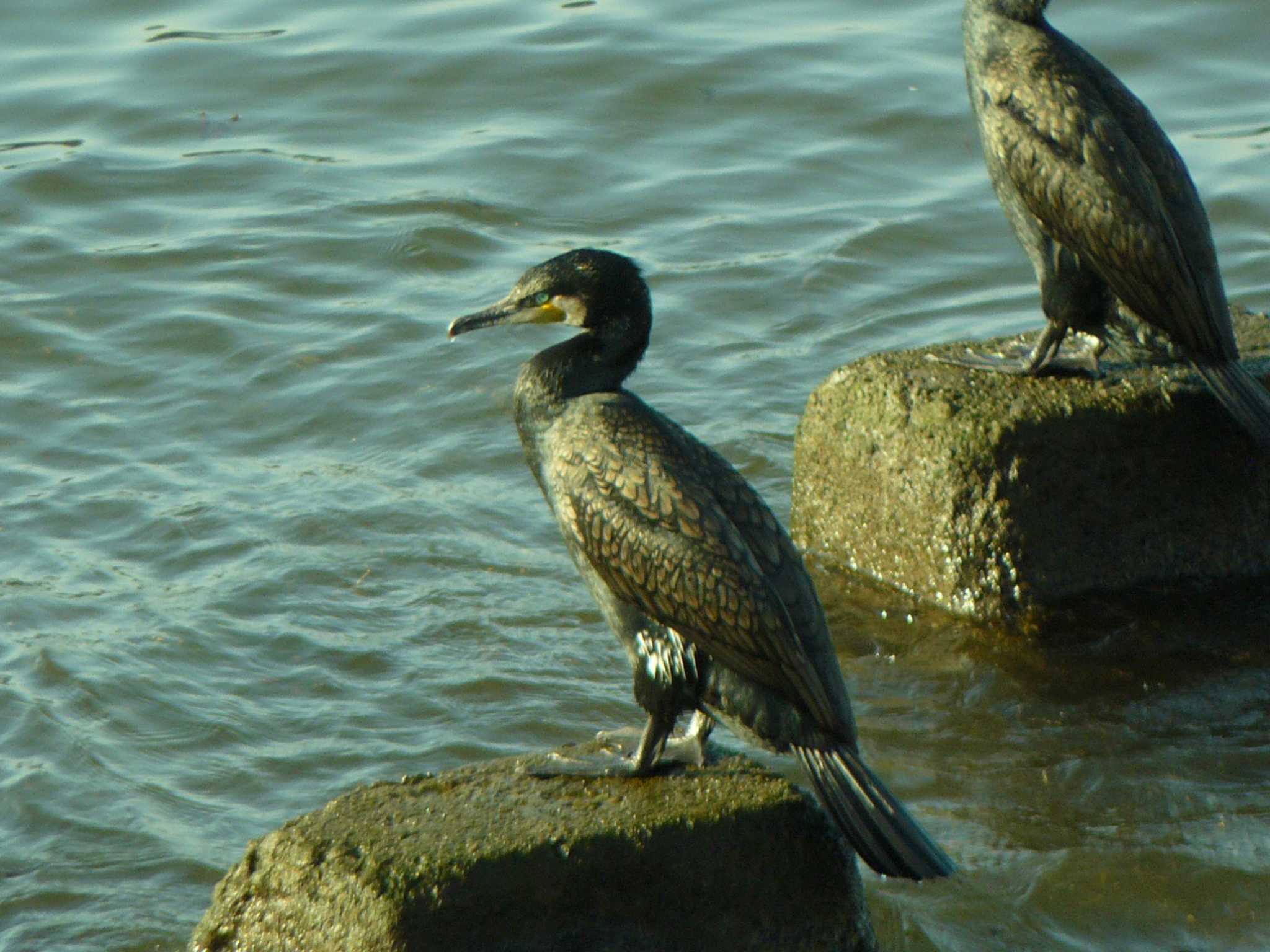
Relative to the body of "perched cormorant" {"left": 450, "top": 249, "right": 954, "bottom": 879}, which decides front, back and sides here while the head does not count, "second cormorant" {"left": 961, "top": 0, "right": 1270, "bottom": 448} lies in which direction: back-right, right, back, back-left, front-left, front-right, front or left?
back-right

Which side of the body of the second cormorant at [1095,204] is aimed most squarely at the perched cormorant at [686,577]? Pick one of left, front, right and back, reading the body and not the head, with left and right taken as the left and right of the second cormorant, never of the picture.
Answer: left

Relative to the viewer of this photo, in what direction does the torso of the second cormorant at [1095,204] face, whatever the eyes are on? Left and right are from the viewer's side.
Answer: facing to the left of the viewer

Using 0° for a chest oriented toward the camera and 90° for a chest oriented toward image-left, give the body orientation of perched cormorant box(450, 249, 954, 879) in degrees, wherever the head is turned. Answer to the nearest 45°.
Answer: approximately 90°

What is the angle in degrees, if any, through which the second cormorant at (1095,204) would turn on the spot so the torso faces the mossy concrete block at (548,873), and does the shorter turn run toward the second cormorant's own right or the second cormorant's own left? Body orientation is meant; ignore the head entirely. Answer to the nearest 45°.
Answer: approximately 90° to the second cormorant's own left

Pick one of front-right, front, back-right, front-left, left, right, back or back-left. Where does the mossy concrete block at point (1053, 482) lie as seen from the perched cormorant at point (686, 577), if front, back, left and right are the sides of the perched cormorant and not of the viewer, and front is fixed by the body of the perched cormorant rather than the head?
back-right
